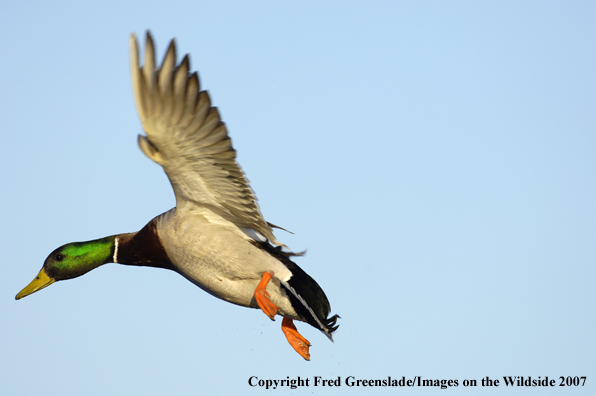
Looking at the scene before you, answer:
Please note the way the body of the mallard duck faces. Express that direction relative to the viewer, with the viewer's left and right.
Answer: facing to the left of the viewer
